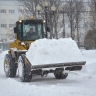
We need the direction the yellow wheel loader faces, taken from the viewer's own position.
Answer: facing the viewer and to the right of the viewer
